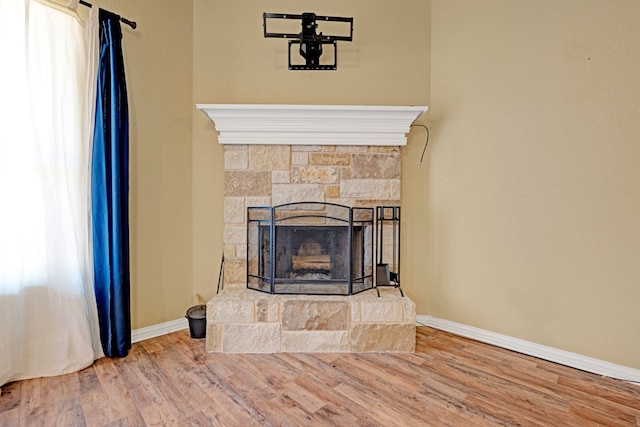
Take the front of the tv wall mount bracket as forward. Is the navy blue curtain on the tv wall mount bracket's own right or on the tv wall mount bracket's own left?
on the tv wall mount bracket's own right

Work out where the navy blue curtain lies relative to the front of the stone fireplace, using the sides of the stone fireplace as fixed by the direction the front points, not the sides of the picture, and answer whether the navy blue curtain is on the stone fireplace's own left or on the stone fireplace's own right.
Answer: on the stone fireplace's own right

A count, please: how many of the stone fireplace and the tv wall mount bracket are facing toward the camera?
2

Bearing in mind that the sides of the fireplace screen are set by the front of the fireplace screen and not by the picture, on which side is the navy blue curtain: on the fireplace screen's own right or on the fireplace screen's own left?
on the fireplace screen's own right

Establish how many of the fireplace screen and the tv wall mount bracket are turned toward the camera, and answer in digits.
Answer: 2

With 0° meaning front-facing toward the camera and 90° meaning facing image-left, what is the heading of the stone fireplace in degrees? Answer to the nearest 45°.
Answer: approximately 0°

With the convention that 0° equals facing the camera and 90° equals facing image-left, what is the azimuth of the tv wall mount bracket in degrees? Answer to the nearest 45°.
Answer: approximately 0°

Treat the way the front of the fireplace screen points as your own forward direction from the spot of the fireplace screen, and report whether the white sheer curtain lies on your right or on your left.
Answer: on your right
